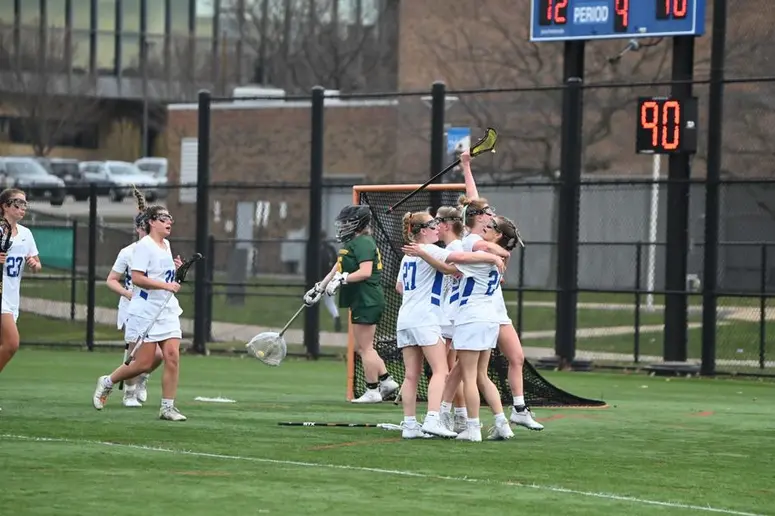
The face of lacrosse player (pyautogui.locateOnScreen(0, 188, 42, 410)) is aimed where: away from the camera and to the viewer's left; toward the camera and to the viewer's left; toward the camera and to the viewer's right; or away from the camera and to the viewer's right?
toward the camera and to the viewer's right

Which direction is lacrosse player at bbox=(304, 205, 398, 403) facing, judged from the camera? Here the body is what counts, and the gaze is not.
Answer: to the viewer's left

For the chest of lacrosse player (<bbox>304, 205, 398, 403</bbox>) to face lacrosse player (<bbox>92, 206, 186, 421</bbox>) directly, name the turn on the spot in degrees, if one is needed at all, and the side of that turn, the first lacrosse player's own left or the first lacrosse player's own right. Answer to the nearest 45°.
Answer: approximately 45° to the first lacrosse player's own left

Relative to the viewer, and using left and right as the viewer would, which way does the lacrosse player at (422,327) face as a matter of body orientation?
facing away from the viewer and to the right of the viewer

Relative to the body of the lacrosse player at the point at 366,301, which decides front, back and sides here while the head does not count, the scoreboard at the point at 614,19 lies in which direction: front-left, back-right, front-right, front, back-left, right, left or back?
back-right

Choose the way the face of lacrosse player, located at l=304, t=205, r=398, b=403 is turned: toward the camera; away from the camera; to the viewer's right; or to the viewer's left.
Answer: to the viewer's left

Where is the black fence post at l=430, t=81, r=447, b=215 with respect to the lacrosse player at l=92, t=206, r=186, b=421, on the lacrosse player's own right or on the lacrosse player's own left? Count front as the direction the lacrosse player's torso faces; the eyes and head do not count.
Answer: on the lacrosse player's own left

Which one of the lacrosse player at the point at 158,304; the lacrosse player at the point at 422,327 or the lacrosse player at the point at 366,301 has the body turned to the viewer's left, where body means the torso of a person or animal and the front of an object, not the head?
the lacrosse player at the point at 366,301
